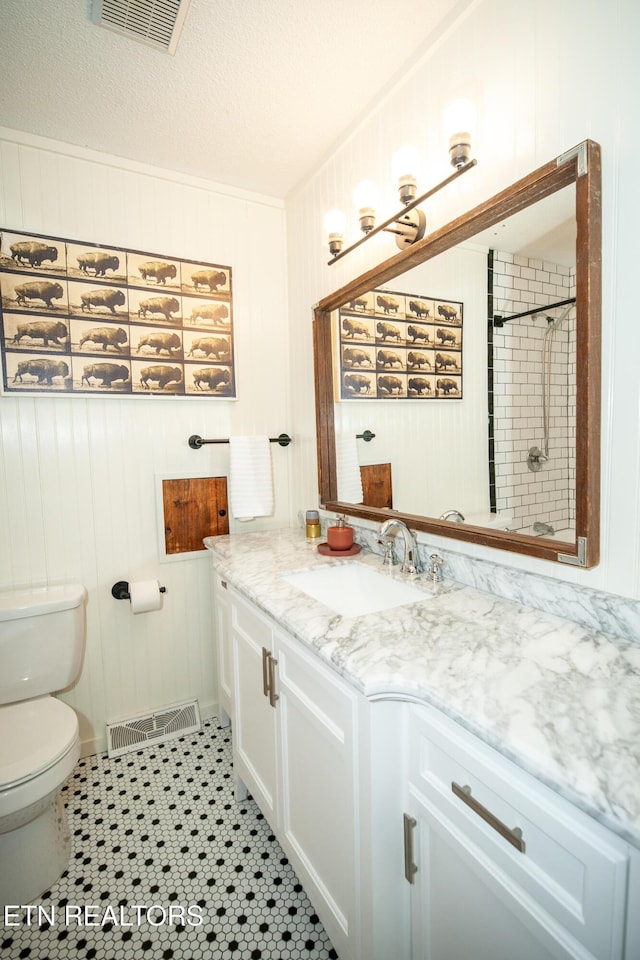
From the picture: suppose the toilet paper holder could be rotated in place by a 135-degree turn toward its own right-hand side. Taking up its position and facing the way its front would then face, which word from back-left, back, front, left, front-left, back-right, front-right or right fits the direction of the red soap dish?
back

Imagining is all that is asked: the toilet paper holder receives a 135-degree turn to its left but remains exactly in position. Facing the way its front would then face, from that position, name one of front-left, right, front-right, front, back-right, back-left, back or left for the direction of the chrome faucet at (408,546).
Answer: right

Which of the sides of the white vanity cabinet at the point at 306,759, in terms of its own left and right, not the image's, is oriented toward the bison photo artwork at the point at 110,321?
right

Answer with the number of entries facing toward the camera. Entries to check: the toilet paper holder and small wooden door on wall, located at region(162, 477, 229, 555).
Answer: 2

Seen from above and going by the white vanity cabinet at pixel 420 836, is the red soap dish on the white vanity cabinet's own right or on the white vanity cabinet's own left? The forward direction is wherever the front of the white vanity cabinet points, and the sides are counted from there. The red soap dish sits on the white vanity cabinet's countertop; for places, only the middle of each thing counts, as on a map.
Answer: on the white vanity cabinet's own right

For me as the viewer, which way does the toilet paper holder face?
facing the viewer

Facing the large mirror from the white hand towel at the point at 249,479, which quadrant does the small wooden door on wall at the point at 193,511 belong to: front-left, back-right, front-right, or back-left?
back-right

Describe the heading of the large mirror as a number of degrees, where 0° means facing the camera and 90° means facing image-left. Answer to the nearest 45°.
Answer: approximately 45°

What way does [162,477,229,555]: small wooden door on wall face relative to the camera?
toward the camera

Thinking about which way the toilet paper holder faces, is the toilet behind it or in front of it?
in front

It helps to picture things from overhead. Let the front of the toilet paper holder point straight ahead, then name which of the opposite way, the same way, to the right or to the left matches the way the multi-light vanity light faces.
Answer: to the right

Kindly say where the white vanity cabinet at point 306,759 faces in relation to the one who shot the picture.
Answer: facing the viewer and to the left of the viewer
